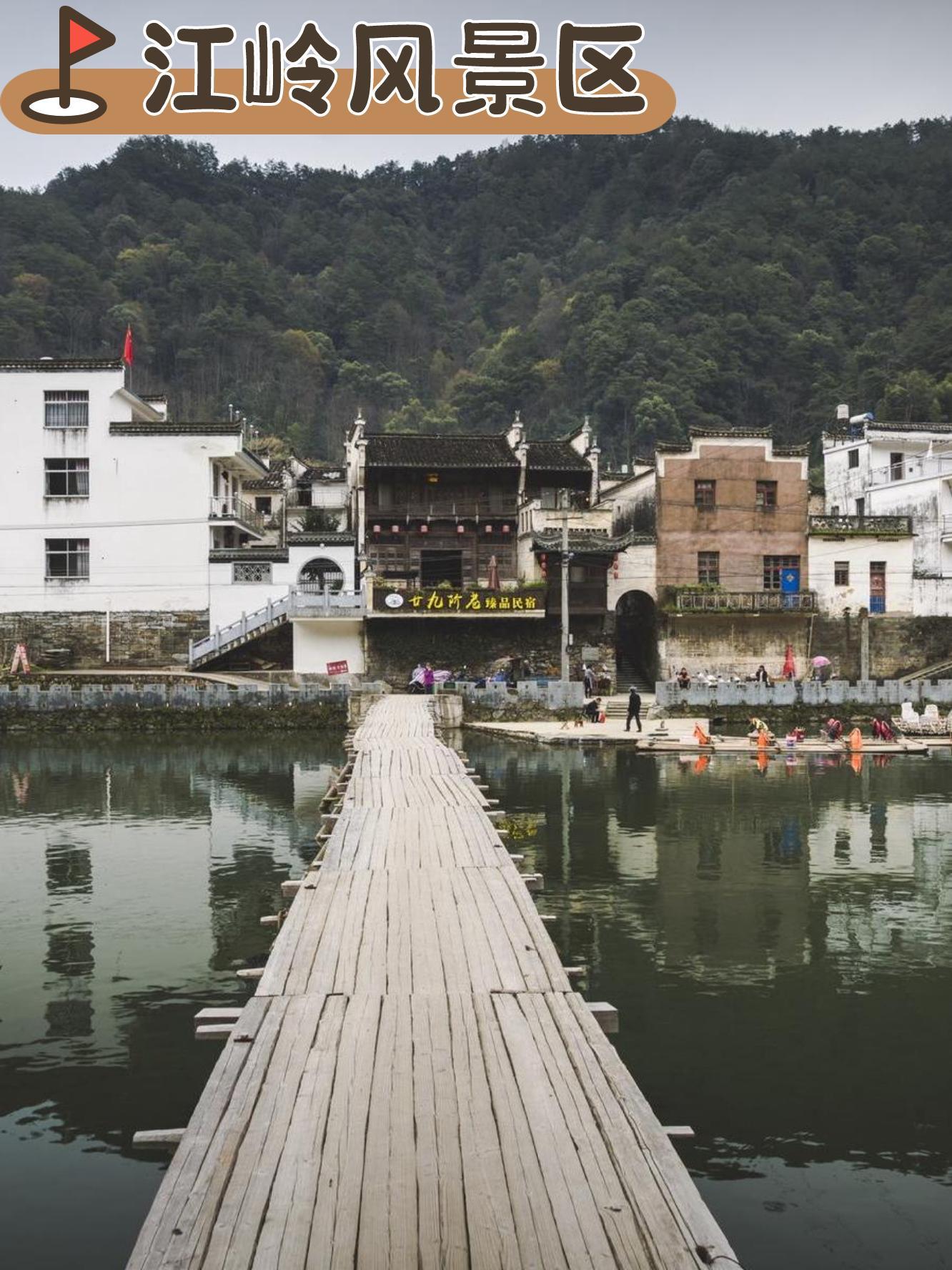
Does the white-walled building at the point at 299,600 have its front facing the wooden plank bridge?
yes

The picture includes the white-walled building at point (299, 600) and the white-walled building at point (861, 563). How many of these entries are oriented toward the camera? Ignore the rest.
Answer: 2

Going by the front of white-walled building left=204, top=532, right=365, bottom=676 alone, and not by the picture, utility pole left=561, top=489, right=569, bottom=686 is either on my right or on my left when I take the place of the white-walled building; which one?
on my left

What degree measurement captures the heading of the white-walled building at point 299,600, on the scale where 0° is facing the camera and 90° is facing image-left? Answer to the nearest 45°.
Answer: approximately 0°

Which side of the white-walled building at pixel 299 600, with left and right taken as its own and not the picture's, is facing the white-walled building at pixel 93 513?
right

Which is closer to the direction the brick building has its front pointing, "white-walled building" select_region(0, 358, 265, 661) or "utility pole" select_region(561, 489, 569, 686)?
the utility pole

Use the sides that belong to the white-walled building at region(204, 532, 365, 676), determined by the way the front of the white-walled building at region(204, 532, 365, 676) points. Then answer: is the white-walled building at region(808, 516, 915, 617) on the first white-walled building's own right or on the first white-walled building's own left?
on the first white-walled building's own left

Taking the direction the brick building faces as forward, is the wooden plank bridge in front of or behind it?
in front
